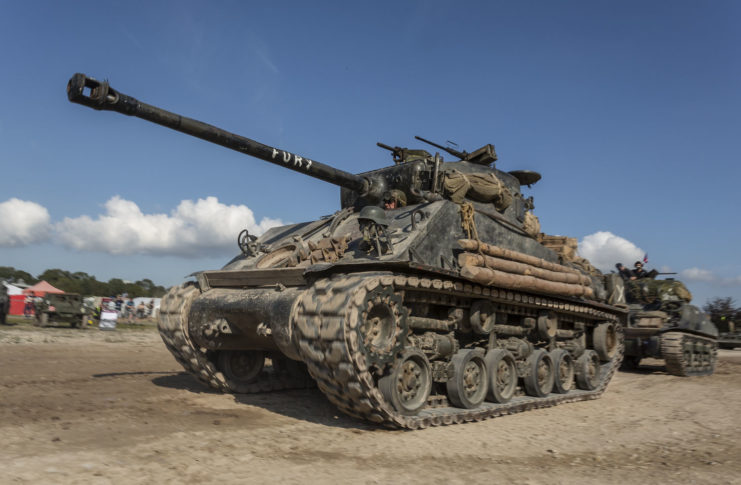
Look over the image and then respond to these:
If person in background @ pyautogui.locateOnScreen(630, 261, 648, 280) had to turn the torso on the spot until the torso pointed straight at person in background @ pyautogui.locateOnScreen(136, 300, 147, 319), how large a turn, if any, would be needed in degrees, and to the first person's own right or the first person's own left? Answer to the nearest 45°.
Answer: approximately 45° to the first person's own right

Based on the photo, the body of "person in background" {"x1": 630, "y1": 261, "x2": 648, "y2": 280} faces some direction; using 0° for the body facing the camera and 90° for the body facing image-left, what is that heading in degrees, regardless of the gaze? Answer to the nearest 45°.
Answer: approximately 45°

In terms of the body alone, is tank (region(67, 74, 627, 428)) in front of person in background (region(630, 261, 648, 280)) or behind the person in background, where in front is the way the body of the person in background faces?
in front

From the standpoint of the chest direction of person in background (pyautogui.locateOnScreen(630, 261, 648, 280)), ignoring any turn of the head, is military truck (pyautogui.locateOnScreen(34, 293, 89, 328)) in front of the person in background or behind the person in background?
in front

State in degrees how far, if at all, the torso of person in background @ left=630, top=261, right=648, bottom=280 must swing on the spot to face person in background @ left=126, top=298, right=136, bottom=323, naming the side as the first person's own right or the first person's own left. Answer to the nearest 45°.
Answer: approximately 45° to the first person's own right

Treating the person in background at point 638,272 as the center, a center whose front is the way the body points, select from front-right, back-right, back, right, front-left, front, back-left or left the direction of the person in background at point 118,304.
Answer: front-right
